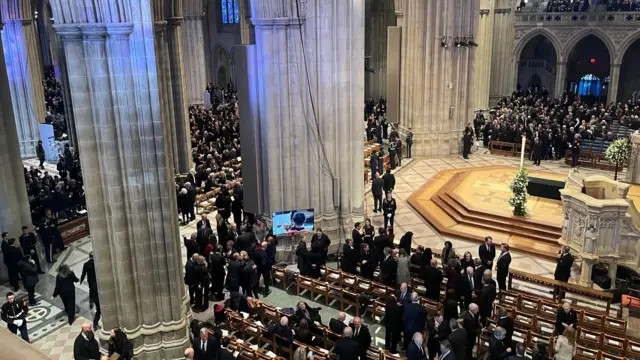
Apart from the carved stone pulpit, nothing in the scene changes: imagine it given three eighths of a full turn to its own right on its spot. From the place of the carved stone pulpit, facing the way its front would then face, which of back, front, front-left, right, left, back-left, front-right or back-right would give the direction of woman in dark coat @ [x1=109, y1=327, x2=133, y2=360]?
back-left

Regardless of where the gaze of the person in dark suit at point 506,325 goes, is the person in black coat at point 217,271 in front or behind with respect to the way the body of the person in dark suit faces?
in front

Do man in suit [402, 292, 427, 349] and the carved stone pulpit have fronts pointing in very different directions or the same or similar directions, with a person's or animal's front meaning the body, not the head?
very different directions

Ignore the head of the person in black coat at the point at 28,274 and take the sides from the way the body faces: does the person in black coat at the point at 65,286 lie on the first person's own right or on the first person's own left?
on the first person's own right

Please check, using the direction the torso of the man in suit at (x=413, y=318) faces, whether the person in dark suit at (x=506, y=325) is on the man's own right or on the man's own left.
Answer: on the man's own right

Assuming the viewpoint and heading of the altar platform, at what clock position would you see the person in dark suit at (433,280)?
The person in dark suit is roughly at 11 o'clock from the altar platform.

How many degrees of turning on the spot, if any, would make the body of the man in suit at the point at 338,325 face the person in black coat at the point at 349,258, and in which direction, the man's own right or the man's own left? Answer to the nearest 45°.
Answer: approximately 45° to the man's own left

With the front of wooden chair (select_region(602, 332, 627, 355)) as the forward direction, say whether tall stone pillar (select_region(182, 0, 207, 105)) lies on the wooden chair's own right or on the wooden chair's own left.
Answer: on the wooden chair's own left

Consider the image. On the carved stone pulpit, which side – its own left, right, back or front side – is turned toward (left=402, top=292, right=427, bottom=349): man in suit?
front

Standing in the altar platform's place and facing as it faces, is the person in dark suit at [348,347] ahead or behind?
ahead
